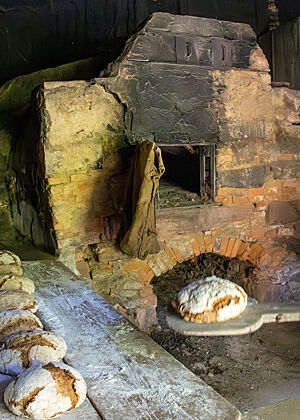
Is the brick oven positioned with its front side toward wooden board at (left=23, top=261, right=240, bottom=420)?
yes

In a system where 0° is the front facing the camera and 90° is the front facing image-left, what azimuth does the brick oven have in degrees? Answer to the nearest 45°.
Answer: approximately 0°
